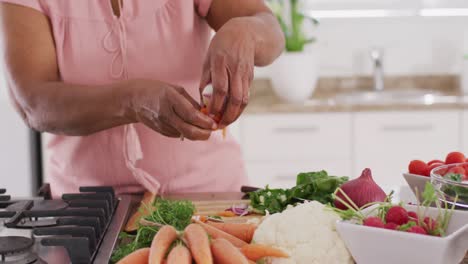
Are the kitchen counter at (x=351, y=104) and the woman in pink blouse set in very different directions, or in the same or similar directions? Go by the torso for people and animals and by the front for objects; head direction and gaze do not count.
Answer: same or similar directions

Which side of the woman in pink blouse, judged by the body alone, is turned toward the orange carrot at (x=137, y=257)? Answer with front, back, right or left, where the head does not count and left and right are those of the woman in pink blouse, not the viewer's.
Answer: front

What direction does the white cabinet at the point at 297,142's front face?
toward the camera

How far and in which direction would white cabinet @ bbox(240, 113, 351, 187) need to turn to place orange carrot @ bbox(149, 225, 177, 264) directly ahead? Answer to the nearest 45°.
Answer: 0° — it already faces it

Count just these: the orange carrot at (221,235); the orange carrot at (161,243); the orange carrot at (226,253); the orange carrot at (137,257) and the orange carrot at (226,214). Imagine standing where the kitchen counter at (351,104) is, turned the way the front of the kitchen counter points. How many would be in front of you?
5

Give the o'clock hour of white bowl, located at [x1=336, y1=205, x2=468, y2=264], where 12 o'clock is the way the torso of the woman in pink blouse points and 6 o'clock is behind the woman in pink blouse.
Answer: The white bowl is roughly at 11 o'clock from the woman in pink blouse.

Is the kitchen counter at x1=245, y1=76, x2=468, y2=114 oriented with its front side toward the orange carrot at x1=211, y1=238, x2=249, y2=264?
yes

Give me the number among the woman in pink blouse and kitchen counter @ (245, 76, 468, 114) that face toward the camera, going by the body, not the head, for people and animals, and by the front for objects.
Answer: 2

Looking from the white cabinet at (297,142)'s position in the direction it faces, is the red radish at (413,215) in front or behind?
in front

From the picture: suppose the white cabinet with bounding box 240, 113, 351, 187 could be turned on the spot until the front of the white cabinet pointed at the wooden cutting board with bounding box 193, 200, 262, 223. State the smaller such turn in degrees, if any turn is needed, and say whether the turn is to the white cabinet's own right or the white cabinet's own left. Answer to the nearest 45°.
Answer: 0° — it already faces it

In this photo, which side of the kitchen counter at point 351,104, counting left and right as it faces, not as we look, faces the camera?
front

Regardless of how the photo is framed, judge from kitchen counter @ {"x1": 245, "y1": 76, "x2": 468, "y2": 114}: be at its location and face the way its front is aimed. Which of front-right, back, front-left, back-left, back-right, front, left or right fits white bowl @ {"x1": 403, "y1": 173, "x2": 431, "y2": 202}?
front

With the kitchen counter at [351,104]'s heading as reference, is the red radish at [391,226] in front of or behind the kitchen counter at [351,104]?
in front

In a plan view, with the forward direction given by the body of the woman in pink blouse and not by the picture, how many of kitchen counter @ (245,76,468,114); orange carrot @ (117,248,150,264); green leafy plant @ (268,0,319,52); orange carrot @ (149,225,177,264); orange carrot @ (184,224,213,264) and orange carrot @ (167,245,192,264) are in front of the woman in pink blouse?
4

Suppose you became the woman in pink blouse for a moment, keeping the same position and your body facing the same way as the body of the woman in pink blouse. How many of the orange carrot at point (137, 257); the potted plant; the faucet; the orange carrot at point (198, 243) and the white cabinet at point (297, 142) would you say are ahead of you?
2

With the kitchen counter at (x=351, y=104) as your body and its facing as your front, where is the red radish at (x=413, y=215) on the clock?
The red radish is roughly at 12 o'clock from the kitchen counter.

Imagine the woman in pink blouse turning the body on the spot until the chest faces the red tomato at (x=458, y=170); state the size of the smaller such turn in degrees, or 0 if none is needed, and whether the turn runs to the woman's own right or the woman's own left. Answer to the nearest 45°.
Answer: approximately 45° to the woman's own left

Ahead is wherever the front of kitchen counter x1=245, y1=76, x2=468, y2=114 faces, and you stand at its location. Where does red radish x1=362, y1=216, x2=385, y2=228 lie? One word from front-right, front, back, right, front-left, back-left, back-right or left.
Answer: front

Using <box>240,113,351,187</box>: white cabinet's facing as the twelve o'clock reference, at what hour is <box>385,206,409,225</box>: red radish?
The red radish is roughly at 12 o'clock from the white cabinet.

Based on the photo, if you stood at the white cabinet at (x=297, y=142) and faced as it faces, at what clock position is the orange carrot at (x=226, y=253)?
The orange carrot is roughly at 12 o'clock from the white cabinet.

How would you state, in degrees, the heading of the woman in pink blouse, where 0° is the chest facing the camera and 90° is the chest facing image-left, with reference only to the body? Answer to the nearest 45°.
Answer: approximately 0°
